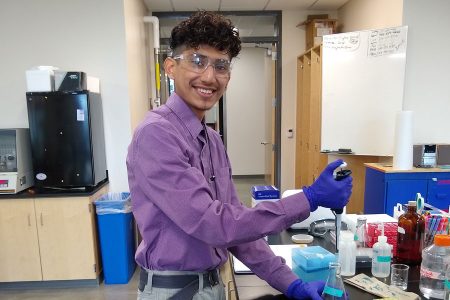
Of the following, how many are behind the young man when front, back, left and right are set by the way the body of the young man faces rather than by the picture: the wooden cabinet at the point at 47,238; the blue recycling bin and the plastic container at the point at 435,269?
2

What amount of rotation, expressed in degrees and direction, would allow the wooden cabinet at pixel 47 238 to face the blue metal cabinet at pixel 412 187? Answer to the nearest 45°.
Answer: approximately 45° to its left

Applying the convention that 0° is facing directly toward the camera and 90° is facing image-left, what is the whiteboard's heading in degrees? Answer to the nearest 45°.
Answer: approximately 45°

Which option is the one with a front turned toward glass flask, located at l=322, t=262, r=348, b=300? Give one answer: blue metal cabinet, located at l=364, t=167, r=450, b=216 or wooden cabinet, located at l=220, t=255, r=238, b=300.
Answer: the blue metal cabinet

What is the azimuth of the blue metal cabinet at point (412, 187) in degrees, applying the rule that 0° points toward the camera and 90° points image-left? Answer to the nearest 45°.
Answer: approximately 0°

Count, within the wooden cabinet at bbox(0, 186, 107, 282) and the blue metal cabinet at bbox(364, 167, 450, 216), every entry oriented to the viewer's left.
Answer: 0

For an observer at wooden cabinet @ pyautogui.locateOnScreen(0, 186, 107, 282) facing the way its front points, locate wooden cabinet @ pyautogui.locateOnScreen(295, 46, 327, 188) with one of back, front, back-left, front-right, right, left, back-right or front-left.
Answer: left

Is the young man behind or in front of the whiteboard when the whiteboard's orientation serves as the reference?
in front

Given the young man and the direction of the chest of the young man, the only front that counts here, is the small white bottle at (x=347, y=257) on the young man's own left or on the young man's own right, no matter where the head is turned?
on the young man's own left
